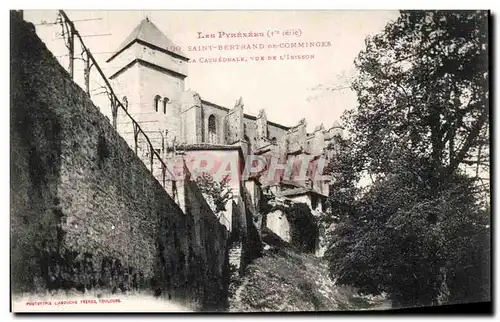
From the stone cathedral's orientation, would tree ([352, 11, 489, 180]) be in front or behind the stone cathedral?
behind

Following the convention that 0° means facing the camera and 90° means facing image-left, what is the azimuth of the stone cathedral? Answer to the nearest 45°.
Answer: approximately 45°

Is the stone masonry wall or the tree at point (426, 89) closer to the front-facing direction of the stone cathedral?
the stone masonry wall
